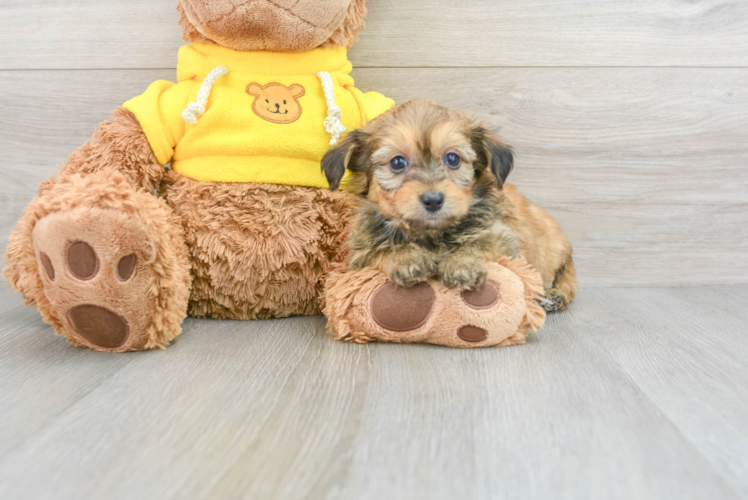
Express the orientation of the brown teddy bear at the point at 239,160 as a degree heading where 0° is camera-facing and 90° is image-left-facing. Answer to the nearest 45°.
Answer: approximately 0°

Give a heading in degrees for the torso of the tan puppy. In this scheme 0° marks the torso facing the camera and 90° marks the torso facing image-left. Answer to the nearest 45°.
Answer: approximately 45°
